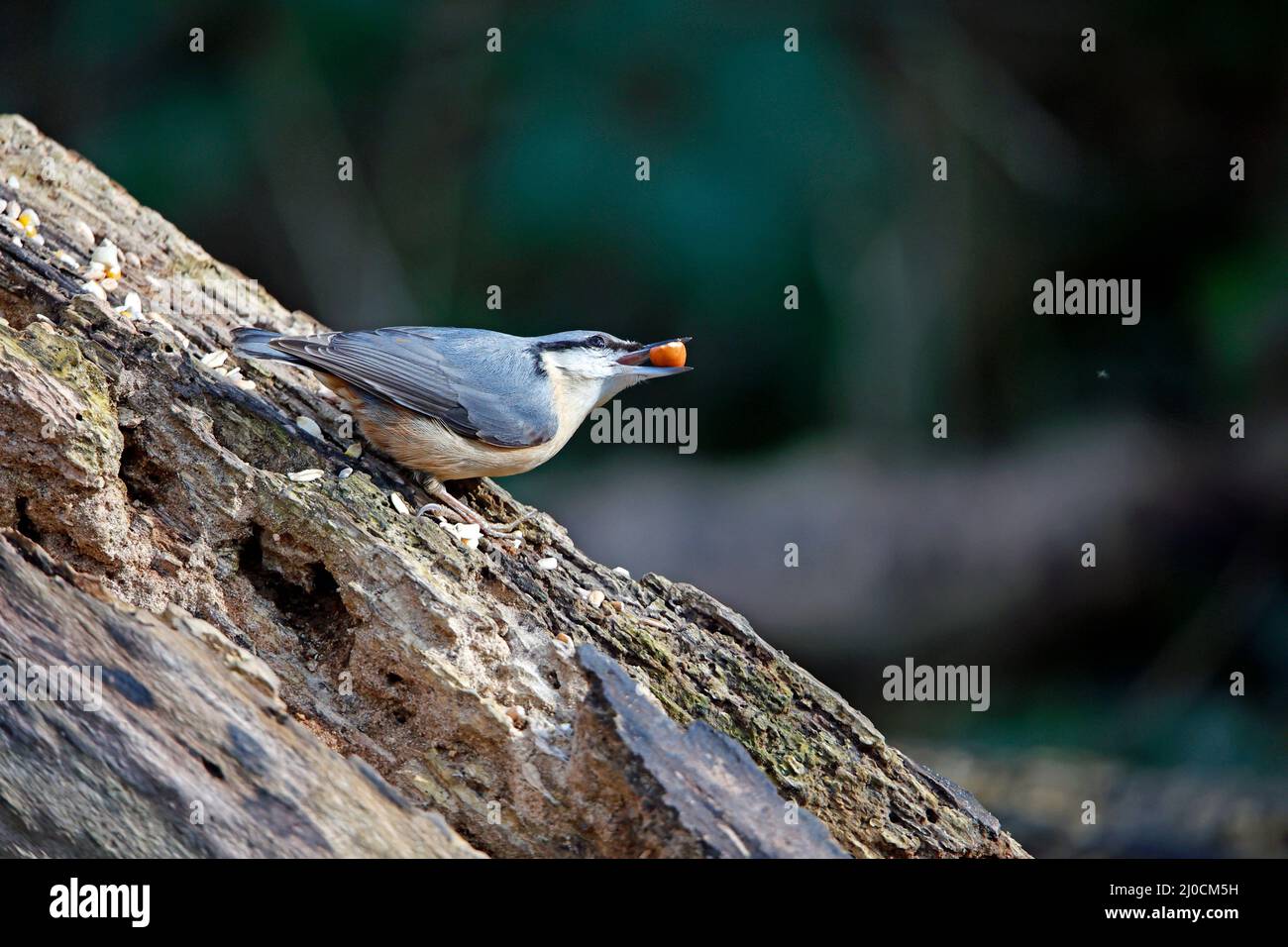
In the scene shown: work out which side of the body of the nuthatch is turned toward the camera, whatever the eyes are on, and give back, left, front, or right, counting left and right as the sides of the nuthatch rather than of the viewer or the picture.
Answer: right

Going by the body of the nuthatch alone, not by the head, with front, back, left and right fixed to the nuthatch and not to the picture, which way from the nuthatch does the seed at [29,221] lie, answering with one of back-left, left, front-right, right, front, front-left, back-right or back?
back

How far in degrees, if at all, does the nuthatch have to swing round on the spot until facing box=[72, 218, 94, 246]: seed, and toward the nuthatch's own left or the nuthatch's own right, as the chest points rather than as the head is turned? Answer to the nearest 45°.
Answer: approximately 180°

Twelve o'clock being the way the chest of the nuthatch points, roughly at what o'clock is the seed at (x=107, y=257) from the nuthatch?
The seed is roughly at 6 o'clock from the nuthatch.

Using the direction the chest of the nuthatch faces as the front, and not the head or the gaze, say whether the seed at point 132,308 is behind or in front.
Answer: behind

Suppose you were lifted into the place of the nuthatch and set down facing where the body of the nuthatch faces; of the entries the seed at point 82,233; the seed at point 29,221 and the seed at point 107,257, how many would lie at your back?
3
